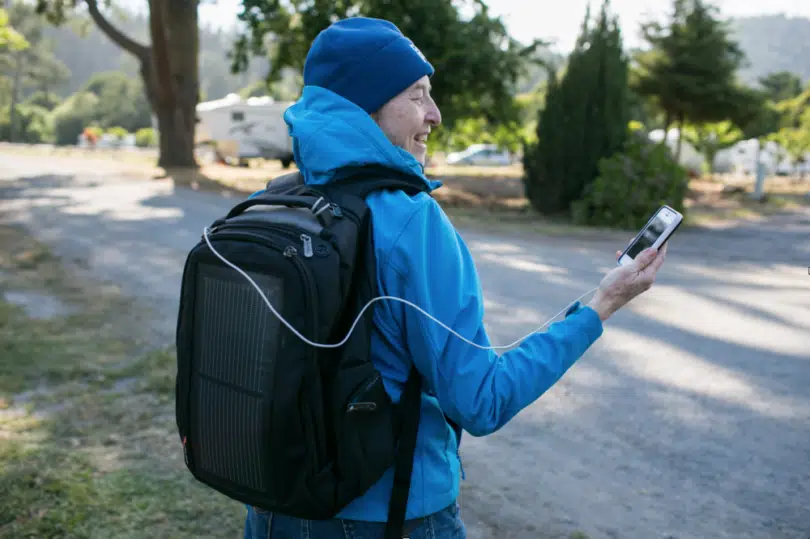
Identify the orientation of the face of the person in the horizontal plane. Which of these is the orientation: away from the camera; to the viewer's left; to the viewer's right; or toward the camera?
to the viewer's right

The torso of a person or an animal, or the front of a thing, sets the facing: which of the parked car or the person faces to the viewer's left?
the parked car

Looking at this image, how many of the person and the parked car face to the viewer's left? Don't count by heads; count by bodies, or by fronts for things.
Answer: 1

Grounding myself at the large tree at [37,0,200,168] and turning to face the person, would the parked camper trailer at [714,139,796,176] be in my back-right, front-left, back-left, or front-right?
back-left

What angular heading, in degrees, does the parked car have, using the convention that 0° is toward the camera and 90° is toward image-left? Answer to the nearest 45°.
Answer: approximately 90°

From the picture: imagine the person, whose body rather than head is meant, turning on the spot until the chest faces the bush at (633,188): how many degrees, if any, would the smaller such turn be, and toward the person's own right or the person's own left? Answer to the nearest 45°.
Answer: approximately 45° to the person's own left

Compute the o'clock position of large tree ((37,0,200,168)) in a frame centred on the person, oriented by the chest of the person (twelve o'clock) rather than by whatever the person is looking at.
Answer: The large tree is roughly at 10 o'clock from the person.

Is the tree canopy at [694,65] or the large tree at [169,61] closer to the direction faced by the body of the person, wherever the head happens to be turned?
the tree canopy

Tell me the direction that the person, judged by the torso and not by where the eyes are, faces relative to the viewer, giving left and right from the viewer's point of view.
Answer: facing away from the viewer and to the right of the viewer

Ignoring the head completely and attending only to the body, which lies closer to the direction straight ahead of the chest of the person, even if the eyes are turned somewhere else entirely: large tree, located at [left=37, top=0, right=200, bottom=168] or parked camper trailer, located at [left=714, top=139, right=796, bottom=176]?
the parked camper trailer

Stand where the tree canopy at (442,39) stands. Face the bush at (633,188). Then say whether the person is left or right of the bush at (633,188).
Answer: right

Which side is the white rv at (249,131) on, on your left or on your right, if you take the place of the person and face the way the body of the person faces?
on your left
